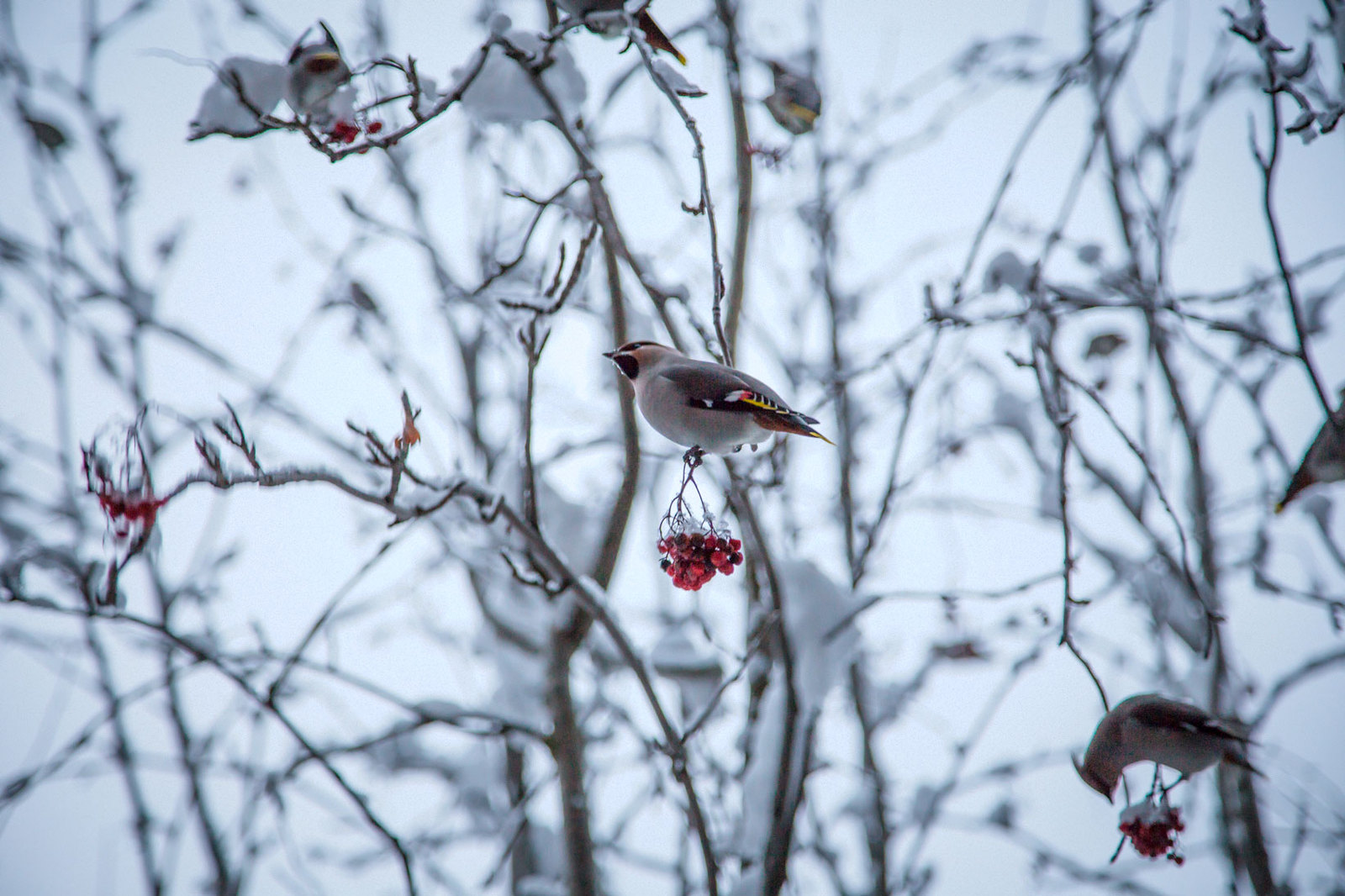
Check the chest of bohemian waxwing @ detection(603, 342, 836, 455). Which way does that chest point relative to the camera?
to the viewer's left

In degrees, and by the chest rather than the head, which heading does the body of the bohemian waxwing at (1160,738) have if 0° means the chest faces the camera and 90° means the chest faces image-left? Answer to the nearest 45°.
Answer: approximately 90°

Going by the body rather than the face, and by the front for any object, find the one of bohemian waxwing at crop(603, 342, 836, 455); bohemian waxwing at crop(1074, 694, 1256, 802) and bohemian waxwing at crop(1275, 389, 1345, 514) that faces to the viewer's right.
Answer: bohemian waxwing at crop(1275, 389, 1345, 514)

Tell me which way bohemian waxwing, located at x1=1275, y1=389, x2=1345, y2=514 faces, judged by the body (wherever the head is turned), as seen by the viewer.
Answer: to the viewer's right

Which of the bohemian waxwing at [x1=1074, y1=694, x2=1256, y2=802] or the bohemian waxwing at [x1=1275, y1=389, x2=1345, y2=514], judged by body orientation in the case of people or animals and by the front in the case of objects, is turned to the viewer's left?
the bohemian waxwing at [x1=1074, y1=694, x2=1256, y2=802]

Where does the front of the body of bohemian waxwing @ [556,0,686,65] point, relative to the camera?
to the viewer's left

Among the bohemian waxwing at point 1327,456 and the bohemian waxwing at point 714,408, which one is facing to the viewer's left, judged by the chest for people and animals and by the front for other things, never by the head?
the bohemian waxwing at point 714,408
